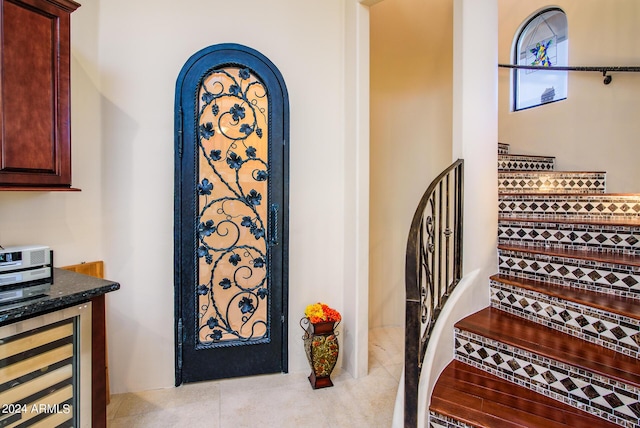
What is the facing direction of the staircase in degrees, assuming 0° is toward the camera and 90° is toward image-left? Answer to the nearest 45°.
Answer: approximately 45°

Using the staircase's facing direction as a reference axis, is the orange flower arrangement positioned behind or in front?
in front

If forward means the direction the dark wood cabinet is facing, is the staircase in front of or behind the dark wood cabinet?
in front

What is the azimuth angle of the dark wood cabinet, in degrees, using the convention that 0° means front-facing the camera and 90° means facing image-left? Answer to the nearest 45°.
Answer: approximately 315°

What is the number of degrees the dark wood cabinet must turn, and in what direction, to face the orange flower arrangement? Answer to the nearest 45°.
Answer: approximately 45° to its left

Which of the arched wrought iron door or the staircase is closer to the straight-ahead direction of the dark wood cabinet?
the staircase

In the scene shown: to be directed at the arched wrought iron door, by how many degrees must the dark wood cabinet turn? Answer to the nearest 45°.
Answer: approximately 45° to its left

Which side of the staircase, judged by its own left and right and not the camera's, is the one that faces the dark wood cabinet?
front

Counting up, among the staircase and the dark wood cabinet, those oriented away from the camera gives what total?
0
